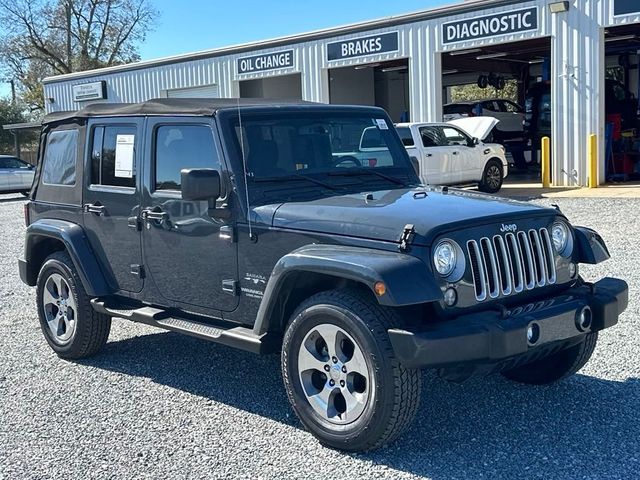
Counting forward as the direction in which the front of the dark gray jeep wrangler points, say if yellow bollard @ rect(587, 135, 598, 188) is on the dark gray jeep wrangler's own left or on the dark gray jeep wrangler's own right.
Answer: on the dark gray jeep wrangler's own left

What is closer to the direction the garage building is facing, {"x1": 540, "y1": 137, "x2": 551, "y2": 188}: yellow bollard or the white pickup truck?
the white pickup truck

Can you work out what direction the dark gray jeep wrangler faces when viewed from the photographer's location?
facing the viewer and to the right of the viewer

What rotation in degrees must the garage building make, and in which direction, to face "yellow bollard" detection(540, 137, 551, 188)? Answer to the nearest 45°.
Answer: approximately 90° to its left

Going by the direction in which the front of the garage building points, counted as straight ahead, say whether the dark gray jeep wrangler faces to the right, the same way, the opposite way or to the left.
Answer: to the left

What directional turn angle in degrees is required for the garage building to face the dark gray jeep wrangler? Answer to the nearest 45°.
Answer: approximately 45° to its left

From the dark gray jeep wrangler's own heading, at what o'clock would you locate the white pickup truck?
The white pickup truck is roughly at 8 o'clock from the dark gray jeep wrangler.

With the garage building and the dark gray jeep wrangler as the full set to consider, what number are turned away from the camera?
0

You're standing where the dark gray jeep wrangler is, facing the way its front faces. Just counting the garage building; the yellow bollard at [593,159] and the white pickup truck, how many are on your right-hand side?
0

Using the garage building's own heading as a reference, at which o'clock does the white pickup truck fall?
The white pickup truck is roughly at 11 o'clock from the garage building.

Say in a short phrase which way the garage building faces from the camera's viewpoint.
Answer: facing the viewer and to the left of the viewer

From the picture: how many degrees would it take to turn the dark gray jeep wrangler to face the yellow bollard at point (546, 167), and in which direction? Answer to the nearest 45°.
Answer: approximately 135° to its left
